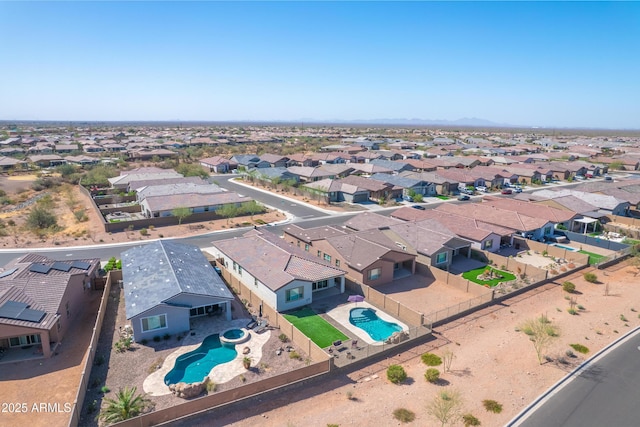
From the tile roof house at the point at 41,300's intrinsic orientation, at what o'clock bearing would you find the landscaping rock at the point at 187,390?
The landscaping rock is roughly at 5 o'clock from the tile roof house.

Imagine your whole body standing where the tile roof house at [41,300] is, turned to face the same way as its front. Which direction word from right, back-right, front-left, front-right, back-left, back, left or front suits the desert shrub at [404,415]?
back-right

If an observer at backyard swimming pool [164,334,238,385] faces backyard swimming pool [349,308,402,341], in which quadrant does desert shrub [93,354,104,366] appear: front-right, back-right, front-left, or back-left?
back-left

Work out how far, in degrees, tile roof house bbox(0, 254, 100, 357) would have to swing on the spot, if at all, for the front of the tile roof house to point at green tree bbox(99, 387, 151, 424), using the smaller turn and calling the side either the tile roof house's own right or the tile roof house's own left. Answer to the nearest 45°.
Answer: approximately 180°

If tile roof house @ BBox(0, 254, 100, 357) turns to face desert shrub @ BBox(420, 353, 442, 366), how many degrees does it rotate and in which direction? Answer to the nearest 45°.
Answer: approximately 135° to its right

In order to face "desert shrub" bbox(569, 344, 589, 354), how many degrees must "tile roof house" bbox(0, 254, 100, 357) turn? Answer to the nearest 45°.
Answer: approximately 135° to its right

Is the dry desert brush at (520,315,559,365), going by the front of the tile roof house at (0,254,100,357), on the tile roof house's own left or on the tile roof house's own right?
on the tile roof house's own right

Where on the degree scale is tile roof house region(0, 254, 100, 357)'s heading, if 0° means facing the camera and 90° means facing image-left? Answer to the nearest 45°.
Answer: approximately 180°

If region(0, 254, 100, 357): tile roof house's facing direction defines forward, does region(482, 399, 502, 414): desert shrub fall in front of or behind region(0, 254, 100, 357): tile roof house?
behind

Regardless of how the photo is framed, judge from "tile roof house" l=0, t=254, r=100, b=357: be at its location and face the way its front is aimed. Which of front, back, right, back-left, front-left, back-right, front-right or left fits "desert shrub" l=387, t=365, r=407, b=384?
back-right

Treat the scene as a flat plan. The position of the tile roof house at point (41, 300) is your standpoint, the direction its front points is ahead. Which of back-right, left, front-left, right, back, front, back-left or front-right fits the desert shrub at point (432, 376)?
back-right

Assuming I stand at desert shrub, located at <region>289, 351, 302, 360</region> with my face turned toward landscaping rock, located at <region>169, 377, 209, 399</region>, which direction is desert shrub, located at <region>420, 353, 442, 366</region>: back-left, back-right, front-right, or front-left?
back-left

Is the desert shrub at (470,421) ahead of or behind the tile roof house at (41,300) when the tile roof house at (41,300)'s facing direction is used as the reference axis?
behind
